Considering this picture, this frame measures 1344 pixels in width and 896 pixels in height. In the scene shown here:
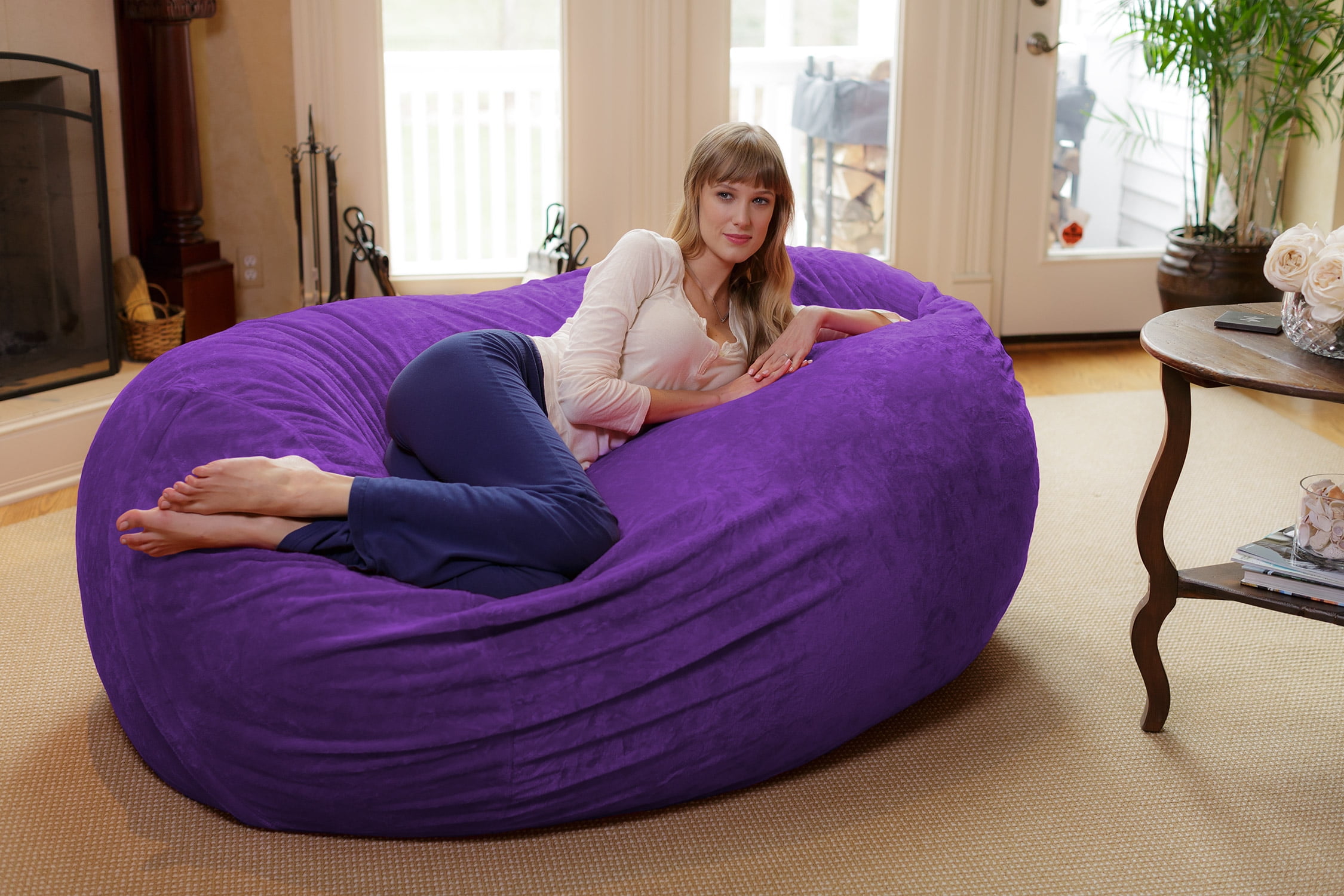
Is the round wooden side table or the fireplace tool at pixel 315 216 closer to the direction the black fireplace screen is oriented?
the round wooden side table

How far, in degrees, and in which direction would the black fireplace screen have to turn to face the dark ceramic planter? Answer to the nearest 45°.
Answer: approximately 45° to its left

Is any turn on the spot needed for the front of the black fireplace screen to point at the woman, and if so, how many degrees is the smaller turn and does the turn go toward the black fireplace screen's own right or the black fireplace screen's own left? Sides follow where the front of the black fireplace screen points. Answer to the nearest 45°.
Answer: approximately 45° to the black fireplace screen's own right

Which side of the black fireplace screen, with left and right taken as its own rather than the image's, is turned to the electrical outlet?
left

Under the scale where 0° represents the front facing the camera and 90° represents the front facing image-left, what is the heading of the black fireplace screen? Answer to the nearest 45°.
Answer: approximately 315°

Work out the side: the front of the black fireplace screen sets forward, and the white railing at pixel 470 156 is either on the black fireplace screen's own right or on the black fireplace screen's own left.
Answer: on the black fireplace screen's own left

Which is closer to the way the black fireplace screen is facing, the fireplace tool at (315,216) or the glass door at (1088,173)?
the glass door

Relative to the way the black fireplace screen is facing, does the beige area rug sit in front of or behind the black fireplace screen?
in front

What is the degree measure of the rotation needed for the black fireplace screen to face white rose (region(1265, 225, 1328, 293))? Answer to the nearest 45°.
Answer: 0° — it already faces it

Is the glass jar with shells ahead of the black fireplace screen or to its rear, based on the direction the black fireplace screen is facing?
ahead
